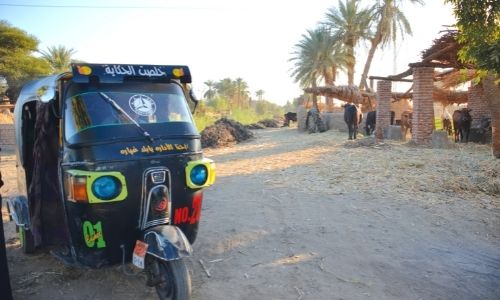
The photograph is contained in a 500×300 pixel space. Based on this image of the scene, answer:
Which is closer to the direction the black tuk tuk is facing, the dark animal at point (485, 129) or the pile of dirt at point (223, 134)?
the dark animal

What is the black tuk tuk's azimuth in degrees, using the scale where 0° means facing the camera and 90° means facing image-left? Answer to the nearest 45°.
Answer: approximately 315°

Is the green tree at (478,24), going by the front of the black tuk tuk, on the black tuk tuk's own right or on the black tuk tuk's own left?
on the black tuk tuk's own left
